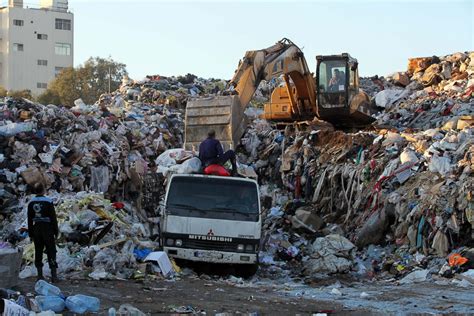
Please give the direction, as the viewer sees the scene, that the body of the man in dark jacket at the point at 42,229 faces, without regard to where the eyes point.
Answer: away from the camera

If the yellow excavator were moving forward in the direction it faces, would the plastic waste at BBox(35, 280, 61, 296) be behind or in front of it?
in front

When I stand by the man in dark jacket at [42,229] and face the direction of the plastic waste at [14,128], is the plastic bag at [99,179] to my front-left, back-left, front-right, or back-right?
front-right

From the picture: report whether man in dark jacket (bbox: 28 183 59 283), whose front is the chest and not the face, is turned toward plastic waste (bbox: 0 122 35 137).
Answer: yes

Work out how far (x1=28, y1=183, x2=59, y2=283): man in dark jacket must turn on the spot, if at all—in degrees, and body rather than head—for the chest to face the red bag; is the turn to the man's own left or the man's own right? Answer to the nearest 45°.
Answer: approximately 45° to the man's own right

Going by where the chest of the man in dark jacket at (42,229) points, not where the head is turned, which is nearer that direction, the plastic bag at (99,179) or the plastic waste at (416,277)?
the plastic bag

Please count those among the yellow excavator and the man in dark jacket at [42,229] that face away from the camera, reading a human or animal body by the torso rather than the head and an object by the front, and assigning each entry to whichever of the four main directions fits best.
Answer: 1

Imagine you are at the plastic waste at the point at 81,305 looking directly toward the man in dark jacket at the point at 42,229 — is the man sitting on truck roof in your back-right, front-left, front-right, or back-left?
front-right

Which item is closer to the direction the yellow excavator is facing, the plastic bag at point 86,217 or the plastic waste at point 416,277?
the plastic bag

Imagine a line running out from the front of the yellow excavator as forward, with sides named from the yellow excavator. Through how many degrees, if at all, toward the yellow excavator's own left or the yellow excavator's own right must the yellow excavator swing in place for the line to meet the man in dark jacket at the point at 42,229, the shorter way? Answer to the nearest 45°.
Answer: approximately 45° to the yellow excavator's own left

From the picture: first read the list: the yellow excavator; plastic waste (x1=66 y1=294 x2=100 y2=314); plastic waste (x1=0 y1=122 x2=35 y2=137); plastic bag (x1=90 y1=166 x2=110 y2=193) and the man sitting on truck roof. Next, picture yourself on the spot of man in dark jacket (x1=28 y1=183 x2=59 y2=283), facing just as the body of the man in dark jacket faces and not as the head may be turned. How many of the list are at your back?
1

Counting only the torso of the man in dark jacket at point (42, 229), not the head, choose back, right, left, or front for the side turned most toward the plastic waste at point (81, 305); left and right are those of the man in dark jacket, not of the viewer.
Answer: back

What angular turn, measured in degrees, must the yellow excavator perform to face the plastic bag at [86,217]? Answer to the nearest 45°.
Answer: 0° — it already faces it

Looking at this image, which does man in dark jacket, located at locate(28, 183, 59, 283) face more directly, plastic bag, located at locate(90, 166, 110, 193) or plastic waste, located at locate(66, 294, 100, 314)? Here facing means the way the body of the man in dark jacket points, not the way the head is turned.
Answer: the plastic bag

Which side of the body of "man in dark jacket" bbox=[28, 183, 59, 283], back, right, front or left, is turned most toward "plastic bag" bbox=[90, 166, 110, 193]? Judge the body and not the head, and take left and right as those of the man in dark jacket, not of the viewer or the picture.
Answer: front

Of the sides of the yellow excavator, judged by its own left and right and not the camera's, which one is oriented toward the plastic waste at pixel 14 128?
front

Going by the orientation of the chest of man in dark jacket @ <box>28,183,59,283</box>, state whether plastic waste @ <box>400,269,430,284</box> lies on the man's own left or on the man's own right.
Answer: on the man's own right

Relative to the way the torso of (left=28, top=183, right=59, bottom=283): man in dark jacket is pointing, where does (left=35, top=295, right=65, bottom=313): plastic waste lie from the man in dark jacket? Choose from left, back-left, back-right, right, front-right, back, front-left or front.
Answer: back

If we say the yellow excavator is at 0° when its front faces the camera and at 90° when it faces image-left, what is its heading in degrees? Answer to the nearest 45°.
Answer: approximately 45°

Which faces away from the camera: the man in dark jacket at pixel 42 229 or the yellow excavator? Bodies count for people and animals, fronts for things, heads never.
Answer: the man in dark jacket
